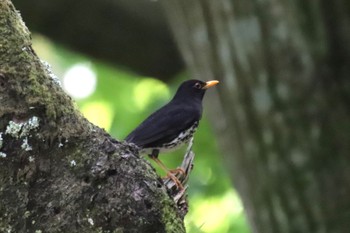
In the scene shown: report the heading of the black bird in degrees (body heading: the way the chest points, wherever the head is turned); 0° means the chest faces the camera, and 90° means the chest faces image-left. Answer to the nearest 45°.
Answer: approximately 270°
